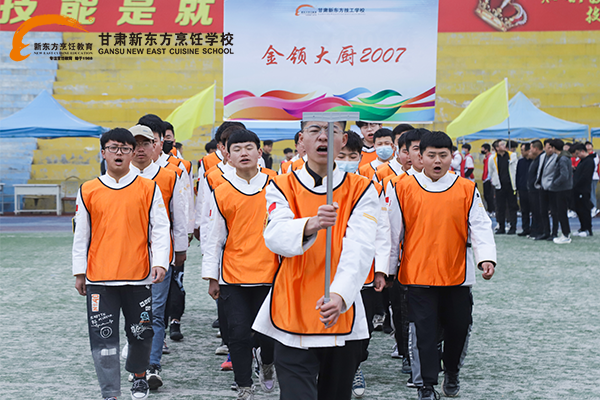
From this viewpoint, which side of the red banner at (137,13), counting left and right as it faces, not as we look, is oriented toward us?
front

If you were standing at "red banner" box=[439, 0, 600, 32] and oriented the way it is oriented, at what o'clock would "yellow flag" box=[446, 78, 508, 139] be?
The yellow flag is roughly at 12 o'clock from the red banner.

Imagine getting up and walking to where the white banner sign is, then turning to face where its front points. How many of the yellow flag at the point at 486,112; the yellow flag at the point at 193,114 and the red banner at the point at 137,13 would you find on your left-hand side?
1

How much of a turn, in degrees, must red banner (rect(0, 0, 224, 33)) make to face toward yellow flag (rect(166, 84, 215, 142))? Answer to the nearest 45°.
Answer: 0° — it already faces it

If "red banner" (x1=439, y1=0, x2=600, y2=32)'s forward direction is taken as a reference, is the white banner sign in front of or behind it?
in front

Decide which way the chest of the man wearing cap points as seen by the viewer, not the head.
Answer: toward the camera

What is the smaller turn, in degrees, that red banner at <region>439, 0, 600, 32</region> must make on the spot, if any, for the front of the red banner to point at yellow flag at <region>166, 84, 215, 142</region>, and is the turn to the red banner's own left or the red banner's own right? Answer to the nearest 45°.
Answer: approximately 45° to the red banner's own right

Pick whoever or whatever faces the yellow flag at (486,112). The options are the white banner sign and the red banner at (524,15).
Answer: the red banner

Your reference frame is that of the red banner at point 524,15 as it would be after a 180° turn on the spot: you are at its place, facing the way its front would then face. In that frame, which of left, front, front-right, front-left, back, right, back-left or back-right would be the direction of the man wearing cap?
back

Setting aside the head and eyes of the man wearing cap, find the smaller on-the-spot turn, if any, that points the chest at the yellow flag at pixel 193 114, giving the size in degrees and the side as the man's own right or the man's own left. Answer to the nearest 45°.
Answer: approximately 180°

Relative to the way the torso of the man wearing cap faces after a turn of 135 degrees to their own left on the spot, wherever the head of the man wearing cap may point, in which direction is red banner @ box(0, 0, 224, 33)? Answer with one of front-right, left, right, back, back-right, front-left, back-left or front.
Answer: front-left

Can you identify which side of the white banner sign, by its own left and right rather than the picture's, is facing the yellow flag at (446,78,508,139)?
back

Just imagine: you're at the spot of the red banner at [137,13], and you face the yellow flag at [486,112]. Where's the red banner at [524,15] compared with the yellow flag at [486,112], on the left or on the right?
left

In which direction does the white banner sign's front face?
toward the camera
